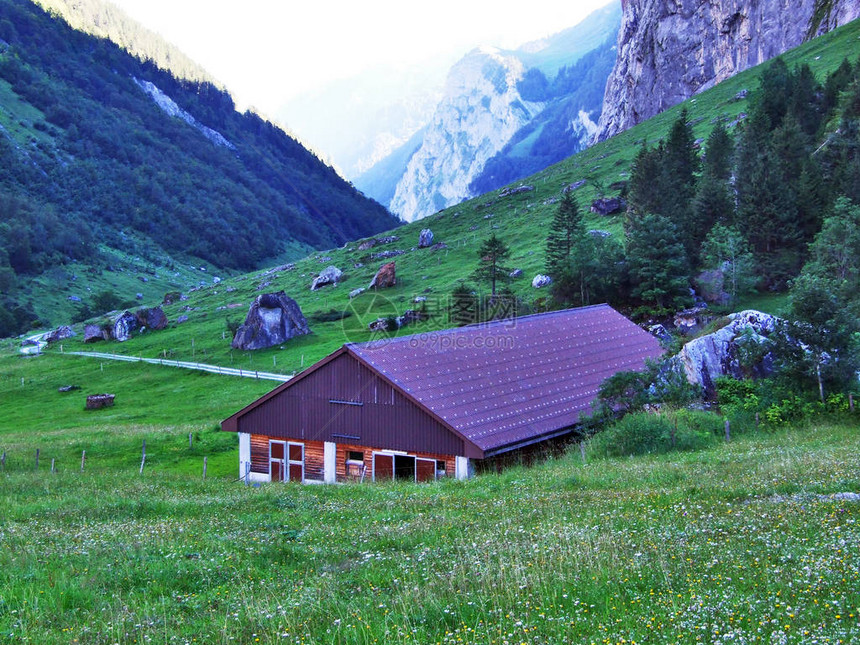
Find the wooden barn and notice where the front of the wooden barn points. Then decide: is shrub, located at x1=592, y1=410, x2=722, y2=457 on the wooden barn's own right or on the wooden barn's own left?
on the wooden barn's own left

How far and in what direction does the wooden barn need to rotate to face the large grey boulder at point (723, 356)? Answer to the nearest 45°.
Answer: approximately 135° to its left

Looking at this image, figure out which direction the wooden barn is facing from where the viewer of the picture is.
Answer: facing the viewer and to the left of the viewer
